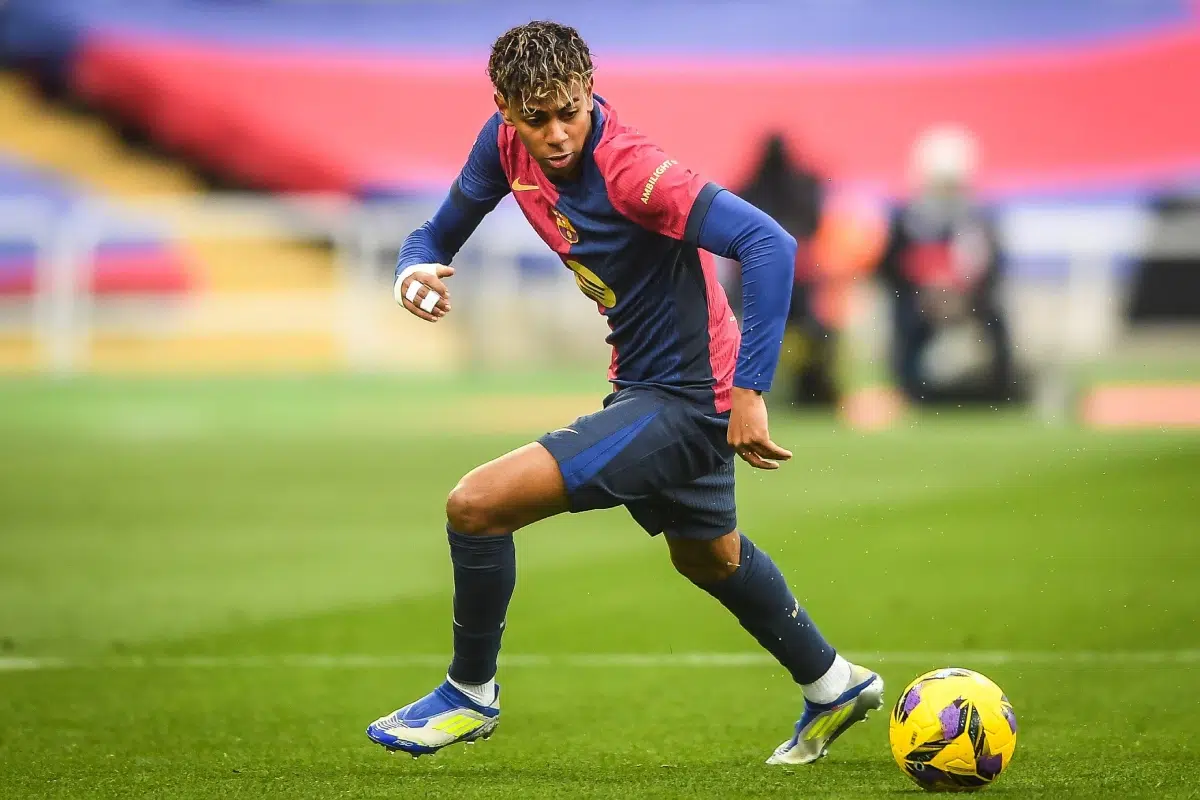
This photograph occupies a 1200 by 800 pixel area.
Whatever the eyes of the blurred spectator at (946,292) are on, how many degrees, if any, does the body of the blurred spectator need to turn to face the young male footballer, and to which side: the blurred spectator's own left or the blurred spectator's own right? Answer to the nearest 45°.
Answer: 0° — they already face them

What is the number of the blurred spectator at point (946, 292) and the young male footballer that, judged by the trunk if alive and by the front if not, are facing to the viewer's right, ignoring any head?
0

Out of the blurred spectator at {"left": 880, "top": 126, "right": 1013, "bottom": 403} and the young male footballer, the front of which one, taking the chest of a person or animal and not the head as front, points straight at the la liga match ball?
the blurred spectator

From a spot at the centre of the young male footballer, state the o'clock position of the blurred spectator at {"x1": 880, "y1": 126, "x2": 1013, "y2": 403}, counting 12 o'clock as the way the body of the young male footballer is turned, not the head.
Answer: The blurred spectator is roughly at 5 o'clock from the young male footballer.

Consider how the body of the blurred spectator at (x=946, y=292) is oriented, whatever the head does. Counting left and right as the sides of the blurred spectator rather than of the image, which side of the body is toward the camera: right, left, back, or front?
front

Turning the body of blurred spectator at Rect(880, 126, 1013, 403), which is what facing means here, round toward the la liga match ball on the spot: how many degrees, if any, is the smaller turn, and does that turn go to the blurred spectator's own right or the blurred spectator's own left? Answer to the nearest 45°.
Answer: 0° — they already face it

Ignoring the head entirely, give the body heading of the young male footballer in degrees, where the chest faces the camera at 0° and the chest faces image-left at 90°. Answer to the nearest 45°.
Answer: approximately 45°

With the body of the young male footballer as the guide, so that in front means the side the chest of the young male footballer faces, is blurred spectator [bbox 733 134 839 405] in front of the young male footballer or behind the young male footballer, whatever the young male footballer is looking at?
behind

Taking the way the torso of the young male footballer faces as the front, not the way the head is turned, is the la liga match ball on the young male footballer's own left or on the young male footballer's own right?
on the young male footballer's own left

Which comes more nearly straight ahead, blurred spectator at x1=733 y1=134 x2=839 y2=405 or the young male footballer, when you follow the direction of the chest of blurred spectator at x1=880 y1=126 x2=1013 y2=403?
the young male footballer

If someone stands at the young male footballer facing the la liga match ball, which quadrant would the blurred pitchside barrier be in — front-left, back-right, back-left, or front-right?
back-left
